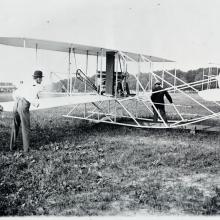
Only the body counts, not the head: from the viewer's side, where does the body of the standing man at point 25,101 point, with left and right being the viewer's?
facing away from the viewer and to the right of the viewer
